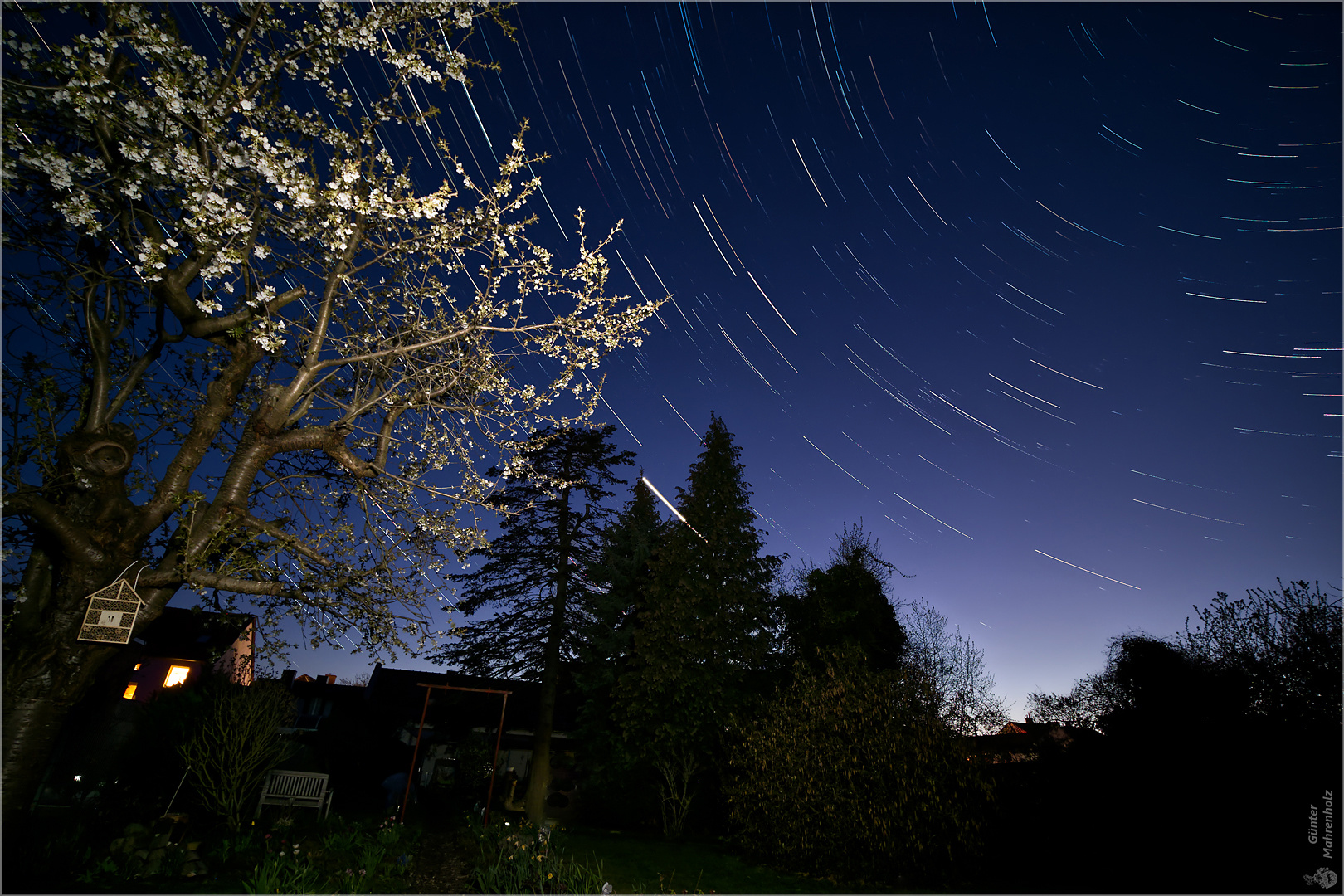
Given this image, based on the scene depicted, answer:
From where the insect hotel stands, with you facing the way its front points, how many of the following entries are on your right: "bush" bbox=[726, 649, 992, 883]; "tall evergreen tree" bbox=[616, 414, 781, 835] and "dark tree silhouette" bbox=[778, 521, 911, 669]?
0

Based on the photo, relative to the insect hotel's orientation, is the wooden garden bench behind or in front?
behind

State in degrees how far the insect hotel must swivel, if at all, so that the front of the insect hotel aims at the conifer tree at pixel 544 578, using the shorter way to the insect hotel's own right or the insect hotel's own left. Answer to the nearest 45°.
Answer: approximately 135° to the insect hotel's own left

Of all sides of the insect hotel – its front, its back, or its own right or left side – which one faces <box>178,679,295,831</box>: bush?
back

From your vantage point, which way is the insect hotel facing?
toward the camera

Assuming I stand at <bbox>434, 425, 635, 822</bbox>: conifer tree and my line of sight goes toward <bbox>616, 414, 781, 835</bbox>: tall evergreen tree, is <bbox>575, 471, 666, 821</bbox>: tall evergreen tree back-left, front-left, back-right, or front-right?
front-left

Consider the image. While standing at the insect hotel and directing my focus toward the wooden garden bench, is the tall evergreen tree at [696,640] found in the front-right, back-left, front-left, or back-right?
front-right

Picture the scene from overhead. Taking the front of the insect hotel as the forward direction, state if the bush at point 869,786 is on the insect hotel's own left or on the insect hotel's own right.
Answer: on the insect hotel's own left
